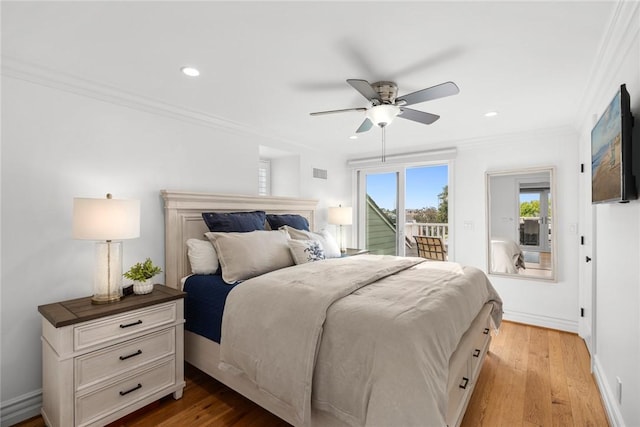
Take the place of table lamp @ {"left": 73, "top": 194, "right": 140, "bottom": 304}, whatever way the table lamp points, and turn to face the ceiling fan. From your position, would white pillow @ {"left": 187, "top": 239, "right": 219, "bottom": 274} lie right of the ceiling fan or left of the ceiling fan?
left

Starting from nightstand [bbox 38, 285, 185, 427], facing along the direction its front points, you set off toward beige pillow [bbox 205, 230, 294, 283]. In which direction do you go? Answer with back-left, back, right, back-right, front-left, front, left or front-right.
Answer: front-left

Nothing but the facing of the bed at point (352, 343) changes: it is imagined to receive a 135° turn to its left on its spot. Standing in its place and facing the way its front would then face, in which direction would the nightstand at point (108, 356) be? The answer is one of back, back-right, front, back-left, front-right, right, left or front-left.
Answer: left

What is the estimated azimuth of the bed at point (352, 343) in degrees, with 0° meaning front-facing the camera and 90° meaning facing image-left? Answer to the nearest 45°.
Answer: approximately 315°

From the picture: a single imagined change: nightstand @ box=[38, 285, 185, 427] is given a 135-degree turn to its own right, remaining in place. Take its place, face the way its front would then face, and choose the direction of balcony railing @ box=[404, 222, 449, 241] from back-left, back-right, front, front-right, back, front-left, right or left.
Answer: back

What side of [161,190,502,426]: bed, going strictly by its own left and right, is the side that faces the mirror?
left

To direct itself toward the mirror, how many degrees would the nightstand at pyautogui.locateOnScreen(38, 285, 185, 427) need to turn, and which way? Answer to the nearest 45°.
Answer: approximately 45° to its left

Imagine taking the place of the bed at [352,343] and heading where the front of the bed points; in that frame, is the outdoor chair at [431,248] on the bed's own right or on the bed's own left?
on the bed's own left

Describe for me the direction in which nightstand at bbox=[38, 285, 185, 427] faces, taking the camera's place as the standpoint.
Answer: facing the viewer and to the right of the viewer
